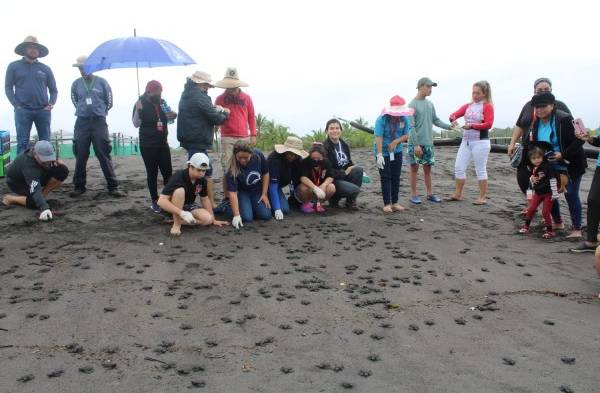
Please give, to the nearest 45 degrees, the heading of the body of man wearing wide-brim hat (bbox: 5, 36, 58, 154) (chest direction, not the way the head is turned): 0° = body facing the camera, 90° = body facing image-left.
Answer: approximately 0°

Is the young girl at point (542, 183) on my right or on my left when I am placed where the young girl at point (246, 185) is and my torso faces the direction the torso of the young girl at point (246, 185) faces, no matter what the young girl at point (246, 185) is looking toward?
on my left

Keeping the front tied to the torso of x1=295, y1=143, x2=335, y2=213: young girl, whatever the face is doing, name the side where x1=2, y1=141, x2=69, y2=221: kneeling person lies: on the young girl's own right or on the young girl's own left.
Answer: on the young girl's own right

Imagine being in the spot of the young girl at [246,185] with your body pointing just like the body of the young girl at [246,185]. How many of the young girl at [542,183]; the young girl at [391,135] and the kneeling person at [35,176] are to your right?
1

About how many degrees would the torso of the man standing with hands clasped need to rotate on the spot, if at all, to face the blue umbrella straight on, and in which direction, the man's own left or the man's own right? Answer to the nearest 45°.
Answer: approximately 45° to the man's own left

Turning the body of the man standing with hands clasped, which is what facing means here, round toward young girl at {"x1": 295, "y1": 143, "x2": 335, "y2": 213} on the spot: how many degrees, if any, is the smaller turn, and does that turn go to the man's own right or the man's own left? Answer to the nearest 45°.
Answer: approximately 45° to the man's own left

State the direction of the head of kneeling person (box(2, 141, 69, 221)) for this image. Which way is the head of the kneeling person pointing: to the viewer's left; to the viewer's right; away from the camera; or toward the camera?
to the viewer's right

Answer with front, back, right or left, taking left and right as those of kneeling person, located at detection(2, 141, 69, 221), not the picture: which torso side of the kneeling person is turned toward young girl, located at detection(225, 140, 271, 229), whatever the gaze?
front

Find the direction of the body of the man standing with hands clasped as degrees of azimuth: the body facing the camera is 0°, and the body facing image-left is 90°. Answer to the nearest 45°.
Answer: approximately 0°

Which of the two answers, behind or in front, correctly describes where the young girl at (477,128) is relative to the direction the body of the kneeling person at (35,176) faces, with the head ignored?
in front
